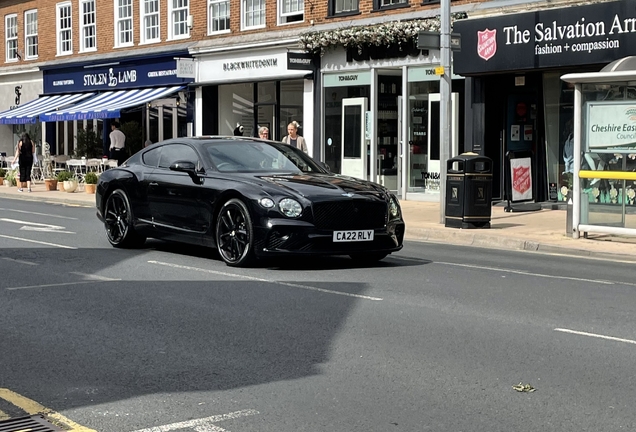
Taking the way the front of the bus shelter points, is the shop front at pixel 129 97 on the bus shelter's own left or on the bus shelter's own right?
on the bus shelter's own right

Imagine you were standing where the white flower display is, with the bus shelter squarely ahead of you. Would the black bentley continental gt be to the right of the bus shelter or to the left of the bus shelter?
right

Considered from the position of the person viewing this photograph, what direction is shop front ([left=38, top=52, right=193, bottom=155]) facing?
facing the viewer and to the left of the viewer

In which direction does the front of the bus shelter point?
toward the camera

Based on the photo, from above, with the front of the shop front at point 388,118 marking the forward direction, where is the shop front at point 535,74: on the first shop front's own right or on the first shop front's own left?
on the first shop front's own left

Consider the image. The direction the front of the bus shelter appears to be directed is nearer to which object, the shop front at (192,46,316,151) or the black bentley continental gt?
the black bentley continental gt

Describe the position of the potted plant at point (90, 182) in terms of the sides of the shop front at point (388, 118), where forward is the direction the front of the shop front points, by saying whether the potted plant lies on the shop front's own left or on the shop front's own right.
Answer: on the shop front's own right

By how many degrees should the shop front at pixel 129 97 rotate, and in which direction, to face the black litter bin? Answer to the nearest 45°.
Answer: approximately 45° to its left

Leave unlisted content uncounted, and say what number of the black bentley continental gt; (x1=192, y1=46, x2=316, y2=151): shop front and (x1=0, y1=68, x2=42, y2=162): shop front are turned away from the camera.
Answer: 0

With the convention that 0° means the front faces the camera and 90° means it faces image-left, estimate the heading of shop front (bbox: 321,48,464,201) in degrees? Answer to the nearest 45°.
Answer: approximately 45°

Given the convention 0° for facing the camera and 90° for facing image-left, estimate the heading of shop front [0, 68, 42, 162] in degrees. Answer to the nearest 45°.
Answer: approximately 45°

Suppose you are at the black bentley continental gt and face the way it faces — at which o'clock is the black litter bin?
The black litter bin is roughly at 9 o'clock from the black bentley continental gt.

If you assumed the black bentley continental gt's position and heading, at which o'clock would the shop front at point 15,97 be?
The shop front is roughly at 7 o'clock from the black bentley continental gt.

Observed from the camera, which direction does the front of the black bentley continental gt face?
facing the viewer and to the right of the viewer

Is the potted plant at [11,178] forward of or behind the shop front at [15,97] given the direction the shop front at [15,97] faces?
forward

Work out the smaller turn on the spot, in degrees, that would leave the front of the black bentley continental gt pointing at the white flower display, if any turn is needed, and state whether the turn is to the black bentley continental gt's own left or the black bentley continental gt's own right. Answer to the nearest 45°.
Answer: approximately 135° to the black bentley continental gt's own left

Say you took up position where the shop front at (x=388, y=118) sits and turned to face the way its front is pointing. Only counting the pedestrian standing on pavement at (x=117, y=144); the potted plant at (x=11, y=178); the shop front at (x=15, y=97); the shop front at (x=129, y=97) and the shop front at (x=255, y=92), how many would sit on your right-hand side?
5
